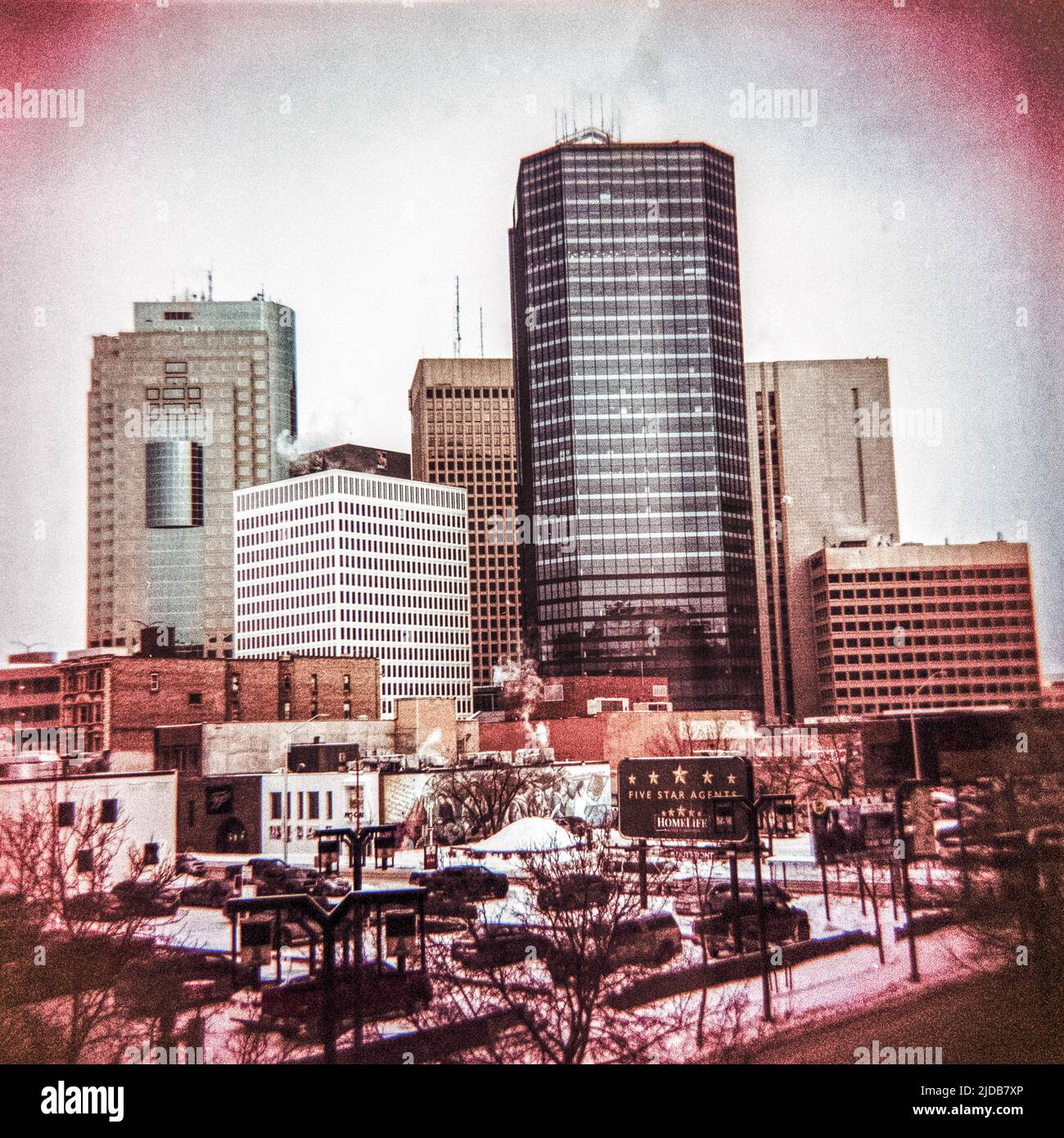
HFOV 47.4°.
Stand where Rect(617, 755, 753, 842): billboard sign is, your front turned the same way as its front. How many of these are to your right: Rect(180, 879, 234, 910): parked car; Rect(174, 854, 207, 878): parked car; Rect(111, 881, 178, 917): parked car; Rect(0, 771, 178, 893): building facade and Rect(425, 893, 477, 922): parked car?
5

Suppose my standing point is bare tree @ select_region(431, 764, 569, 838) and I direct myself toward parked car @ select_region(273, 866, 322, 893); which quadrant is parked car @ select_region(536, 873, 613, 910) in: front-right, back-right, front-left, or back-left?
front-left

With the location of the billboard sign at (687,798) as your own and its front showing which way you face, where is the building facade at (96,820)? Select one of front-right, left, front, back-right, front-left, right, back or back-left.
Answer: right

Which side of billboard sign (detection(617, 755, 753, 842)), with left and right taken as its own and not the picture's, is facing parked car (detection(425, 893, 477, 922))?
right

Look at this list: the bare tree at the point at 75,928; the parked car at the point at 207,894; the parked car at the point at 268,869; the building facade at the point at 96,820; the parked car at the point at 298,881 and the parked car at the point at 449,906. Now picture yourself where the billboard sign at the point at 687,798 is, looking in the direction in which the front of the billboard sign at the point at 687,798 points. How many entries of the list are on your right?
6

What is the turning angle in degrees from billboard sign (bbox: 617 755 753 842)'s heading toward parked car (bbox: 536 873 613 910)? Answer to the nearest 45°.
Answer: approximately 90° to its right

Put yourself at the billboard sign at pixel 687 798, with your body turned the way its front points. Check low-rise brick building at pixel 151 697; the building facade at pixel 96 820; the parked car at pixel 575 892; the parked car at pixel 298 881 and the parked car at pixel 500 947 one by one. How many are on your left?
0

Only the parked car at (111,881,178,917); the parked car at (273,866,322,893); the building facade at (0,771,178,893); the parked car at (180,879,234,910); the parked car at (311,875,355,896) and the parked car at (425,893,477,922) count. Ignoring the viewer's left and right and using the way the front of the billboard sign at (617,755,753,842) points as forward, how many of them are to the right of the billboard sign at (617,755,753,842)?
6

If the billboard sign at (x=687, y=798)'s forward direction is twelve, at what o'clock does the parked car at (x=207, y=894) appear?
The parked car is roughly at 3 o'clock from the billboard sign.

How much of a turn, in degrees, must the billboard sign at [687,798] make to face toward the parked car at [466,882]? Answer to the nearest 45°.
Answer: approximately 90° to its right

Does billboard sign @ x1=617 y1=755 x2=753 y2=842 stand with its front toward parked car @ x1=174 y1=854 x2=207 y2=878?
no

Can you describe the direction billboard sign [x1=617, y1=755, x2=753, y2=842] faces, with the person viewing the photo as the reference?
facing the viewer

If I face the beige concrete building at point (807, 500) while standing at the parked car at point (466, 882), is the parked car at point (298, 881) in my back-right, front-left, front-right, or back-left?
back-left

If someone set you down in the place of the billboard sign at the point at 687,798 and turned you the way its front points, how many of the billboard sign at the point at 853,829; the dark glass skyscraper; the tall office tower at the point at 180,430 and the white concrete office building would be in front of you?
0

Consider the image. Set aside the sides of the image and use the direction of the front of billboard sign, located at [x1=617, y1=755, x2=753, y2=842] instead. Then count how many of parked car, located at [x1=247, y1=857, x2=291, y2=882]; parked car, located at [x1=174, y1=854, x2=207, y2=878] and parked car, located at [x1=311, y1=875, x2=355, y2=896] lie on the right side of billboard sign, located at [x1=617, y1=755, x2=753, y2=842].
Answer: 3

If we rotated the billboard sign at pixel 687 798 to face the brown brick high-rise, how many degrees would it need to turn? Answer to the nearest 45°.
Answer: approximately 180°

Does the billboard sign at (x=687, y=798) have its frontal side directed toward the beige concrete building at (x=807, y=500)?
no

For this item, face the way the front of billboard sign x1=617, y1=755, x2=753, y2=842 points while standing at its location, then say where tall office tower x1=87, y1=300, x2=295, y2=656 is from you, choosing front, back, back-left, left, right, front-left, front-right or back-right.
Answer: back-right

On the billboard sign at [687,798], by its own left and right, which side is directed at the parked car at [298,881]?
right
